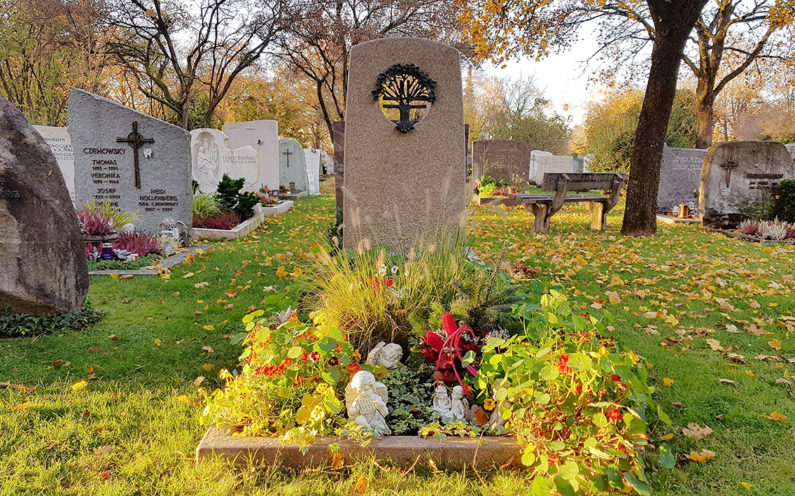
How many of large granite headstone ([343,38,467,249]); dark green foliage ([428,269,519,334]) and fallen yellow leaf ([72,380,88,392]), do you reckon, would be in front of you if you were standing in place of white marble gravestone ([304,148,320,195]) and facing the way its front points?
3

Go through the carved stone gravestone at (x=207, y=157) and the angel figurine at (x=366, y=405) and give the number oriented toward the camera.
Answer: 2

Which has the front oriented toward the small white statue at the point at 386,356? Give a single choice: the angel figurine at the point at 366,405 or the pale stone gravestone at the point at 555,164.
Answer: the pale stone gravestone

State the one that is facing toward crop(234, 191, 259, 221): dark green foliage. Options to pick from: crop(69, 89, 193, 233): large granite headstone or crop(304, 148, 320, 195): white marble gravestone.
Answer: the white marble gravestone

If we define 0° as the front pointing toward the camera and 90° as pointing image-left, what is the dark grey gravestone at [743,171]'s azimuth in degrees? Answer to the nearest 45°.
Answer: approximately 0°

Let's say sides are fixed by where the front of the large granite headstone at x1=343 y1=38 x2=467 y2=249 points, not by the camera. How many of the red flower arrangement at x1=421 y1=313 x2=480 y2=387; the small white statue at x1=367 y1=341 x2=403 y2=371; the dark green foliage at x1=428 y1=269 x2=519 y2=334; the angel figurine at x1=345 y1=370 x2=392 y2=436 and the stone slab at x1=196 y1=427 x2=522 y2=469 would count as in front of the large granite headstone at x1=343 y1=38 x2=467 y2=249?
5

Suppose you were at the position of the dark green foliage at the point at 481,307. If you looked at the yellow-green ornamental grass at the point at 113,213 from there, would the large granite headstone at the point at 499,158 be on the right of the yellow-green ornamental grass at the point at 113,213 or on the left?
right
